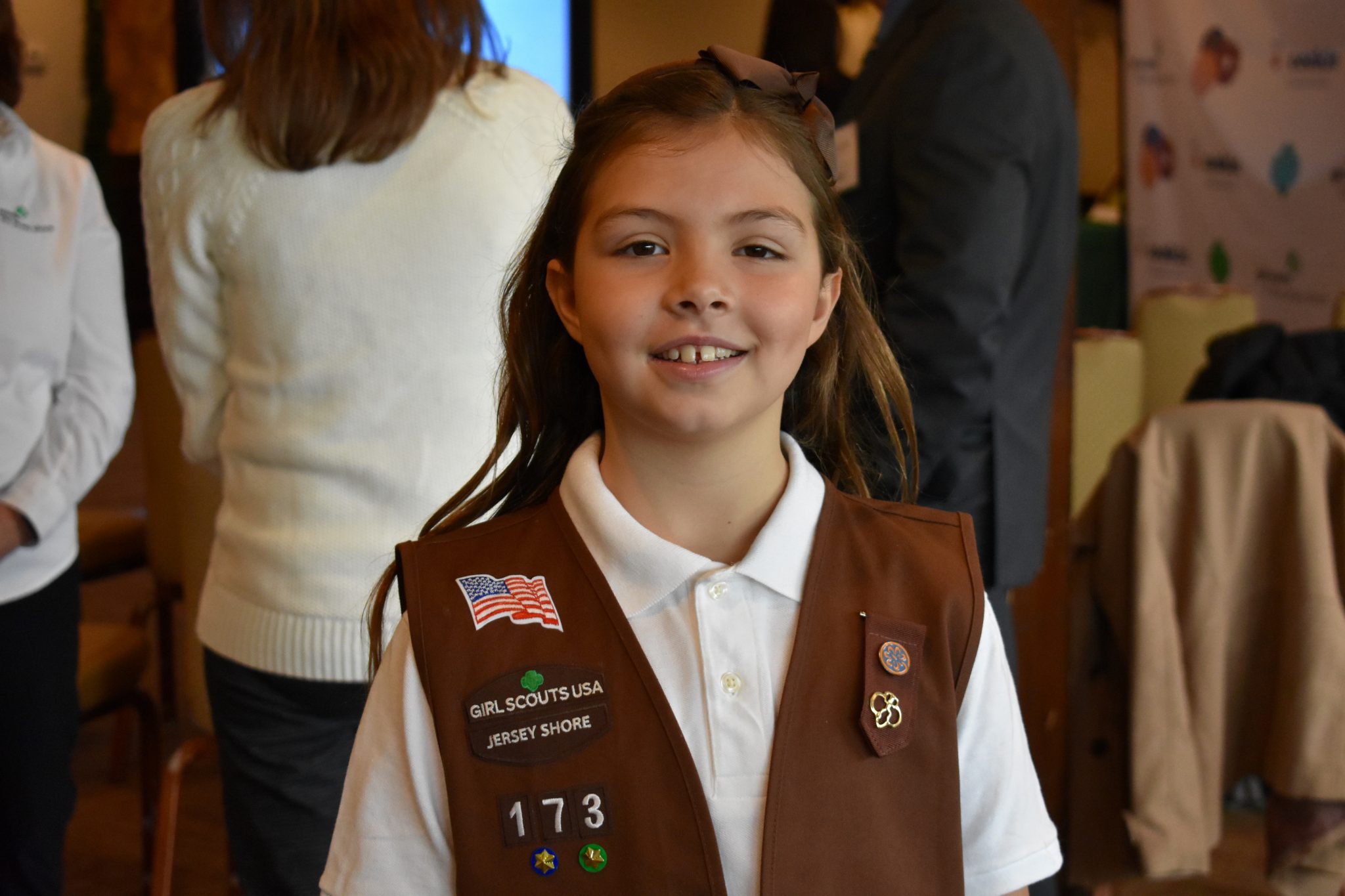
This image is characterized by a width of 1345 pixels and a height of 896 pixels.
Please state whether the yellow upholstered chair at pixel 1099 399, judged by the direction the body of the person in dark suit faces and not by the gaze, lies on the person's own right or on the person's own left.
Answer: on the person's own right

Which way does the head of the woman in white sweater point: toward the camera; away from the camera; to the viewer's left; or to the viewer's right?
away from the camera

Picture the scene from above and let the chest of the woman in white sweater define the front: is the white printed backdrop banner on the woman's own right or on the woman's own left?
on the woman's own right

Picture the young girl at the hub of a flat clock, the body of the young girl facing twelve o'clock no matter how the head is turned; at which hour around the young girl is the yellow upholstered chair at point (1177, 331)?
The yellow upholstered chair is roughly at 7 o'clock from the young girl.

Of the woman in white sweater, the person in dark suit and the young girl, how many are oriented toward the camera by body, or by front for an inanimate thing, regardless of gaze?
1

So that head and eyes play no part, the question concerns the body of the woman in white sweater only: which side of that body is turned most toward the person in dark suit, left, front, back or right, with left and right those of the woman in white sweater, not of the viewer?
right

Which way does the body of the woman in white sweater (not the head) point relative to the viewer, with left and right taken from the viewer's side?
facing away from the viewer

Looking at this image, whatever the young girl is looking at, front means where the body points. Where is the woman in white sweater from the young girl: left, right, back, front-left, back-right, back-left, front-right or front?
back-right

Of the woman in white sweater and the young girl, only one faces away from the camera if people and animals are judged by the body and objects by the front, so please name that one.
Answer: the woman in white sweater
